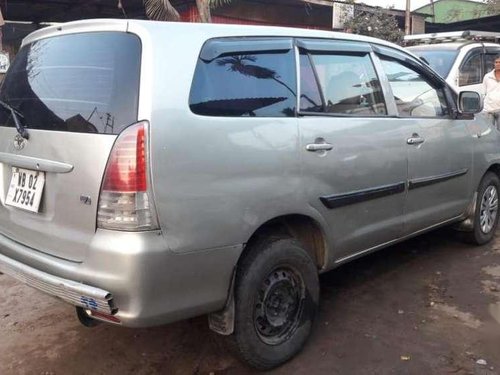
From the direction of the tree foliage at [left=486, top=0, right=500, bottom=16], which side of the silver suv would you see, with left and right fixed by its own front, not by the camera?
front

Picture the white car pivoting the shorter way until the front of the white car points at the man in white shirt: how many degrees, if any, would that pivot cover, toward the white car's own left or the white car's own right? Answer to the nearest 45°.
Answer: approximately 90° to the white car's own left

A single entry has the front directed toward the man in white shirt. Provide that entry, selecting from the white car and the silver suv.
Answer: the silver suv

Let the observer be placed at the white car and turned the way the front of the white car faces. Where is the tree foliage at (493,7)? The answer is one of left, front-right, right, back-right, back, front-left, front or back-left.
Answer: back-right

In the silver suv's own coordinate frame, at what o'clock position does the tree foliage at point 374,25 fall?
The tree foliage is roughly at 11 o'clock from the silver suv.

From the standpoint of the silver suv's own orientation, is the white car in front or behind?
in front

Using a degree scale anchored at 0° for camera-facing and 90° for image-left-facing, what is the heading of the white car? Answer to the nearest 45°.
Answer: approximately 45°

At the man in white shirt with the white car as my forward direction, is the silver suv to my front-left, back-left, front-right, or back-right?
back-left

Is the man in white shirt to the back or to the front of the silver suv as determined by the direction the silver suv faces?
to the front

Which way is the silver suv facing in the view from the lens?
facing away from the viewer and to the right of the viewer

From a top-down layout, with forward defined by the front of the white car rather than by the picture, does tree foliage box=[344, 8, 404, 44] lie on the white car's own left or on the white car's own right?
on the white car's own right

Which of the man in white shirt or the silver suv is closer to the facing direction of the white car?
the silver suv

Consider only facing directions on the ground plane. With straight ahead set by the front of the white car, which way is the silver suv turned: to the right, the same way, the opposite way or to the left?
the opposite way
